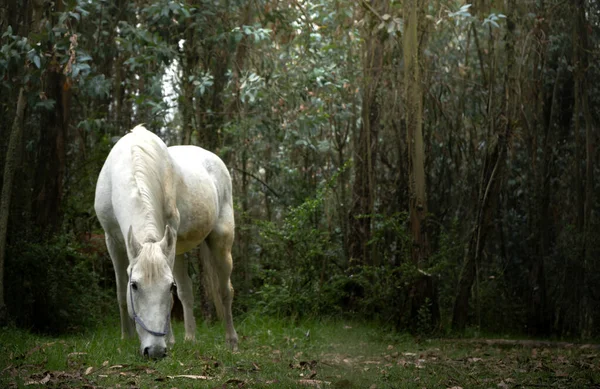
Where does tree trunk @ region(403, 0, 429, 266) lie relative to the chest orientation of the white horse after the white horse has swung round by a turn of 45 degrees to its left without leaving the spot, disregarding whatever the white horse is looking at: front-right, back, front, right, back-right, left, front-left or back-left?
back-left

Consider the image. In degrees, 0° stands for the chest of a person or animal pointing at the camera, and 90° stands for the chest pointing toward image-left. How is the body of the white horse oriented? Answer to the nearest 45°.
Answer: approximately 45°

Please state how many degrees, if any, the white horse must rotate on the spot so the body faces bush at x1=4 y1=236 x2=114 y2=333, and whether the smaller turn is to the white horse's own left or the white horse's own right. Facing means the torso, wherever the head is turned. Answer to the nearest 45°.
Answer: approximately 90° to the white horse's own right

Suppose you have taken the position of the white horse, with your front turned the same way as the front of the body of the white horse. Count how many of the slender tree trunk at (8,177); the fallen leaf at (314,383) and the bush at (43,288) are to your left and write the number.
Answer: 1

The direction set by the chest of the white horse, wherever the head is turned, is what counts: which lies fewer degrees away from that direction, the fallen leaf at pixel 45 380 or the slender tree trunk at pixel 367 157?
the fallen leaf

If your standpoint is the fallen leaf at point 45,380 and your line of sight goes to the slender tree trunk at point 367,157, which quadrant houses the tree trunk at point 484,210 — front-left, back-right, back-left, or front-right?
front-right

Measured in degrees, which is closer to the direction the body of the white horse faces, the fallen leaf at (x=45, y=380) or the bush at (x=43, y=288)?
the fallen leaf

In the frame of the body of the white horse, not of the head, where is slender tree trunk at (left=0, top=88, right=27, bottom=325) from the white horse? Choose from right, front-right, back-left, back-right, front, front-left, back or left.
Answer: right

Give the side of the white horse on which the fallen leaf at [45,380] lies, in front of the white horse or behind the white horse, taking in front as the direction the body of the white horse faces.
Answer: in front

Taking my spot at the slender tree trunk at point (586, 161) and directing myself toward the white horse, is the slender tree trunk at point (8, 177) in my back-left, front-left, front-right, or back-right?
front-right

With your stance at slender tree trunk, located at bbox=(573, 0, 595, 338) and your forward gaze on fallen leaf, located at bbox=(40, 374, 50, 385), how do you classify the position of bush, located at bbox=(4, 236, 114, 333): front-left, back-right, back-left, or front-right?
front-right

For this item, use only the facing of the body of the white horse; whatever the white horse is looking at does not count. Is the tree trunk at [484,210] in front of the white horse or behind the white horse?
behind

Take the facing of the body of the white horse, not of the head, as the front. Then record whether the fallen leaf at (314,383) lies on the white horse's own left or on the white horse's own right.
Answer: on the white horse's own left
